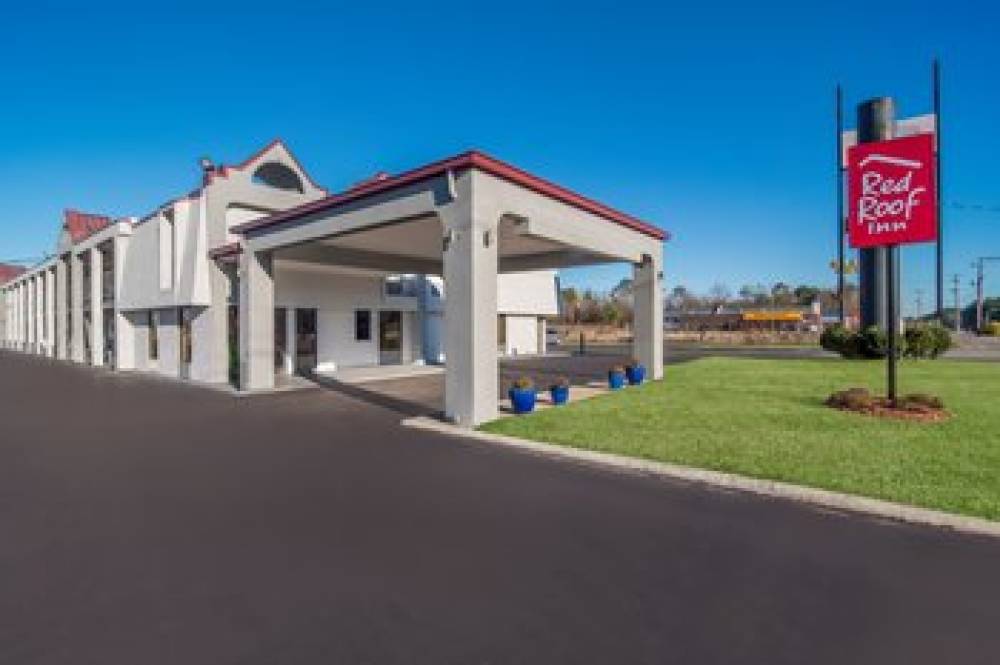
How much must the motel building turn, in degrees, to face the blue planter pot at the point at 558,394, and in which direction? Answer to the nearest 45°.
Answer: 0° — it already faces it

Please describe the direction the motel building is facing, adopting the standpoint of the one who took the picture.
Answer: facing the viewer and to the right of the viewer

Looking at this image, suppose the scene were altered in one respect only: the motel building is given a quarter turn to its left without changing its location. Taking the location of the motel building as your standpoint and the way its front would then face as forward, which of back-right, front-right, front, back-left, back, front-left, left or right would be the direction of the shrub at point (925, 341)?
front-right

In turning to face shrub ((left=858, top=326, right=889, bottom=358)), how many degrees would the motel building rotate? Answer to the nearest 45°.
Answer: approximately 45° to its left

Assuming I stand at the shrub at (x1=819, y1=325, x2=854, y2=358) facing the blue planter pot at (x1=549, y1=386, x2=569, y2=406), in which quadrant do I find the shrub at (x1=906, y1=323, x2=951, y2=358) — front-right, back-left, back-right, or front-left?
back-left

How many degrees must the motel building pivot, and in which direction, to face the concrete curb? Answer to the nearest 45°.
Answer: approximately 45° to its right

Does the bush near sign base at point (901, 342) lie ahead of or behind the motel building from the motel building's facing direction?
ahead

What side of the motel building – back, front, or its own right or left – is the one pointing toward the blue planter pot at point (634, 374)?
front
